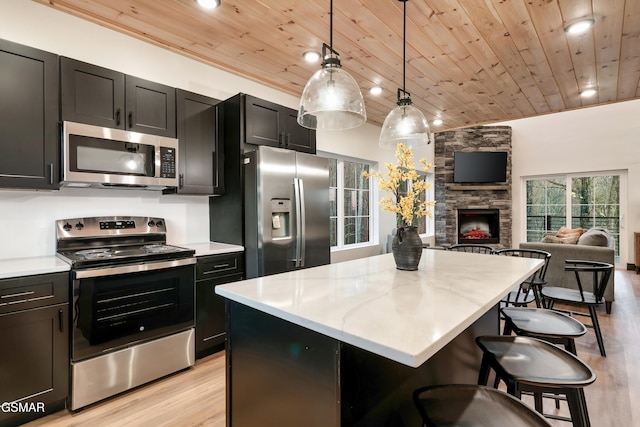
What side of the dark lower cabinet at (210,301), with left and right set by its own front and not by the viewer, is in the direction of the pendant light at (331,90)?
front

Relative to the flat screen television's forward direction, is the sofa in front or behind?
in front

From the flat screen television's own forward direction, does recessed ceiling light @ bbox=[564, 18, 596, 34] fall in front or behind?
in front

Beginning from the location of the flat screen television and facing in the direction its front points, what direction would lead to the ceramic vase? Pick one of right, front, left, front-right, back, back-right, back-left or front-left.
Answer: front

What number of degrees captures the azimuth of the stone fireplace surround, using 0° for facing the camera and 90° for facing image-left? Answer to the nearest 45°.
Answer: approximately 0°

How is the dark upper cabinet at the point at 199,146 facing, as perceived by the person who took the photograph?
facing the viewer and to the right of the viewer

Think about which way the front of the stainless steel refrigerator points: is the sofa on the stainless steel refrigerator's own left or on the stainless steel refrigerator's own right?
on the stainless steel refrigerator's own left

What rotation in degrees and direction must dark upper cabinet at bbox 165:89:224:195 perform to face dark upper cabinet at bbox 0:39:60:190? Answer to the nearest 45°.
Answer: approximately 90° to its right

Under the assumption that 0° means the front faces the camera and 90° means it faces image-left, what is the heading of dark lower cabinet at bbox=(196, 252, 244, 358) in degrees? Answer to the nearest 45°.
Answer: approximately 315°

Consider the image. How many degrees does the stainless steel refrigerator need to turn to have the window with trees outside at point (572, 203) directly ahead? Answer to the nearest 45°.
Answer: approximately 90° to its left
